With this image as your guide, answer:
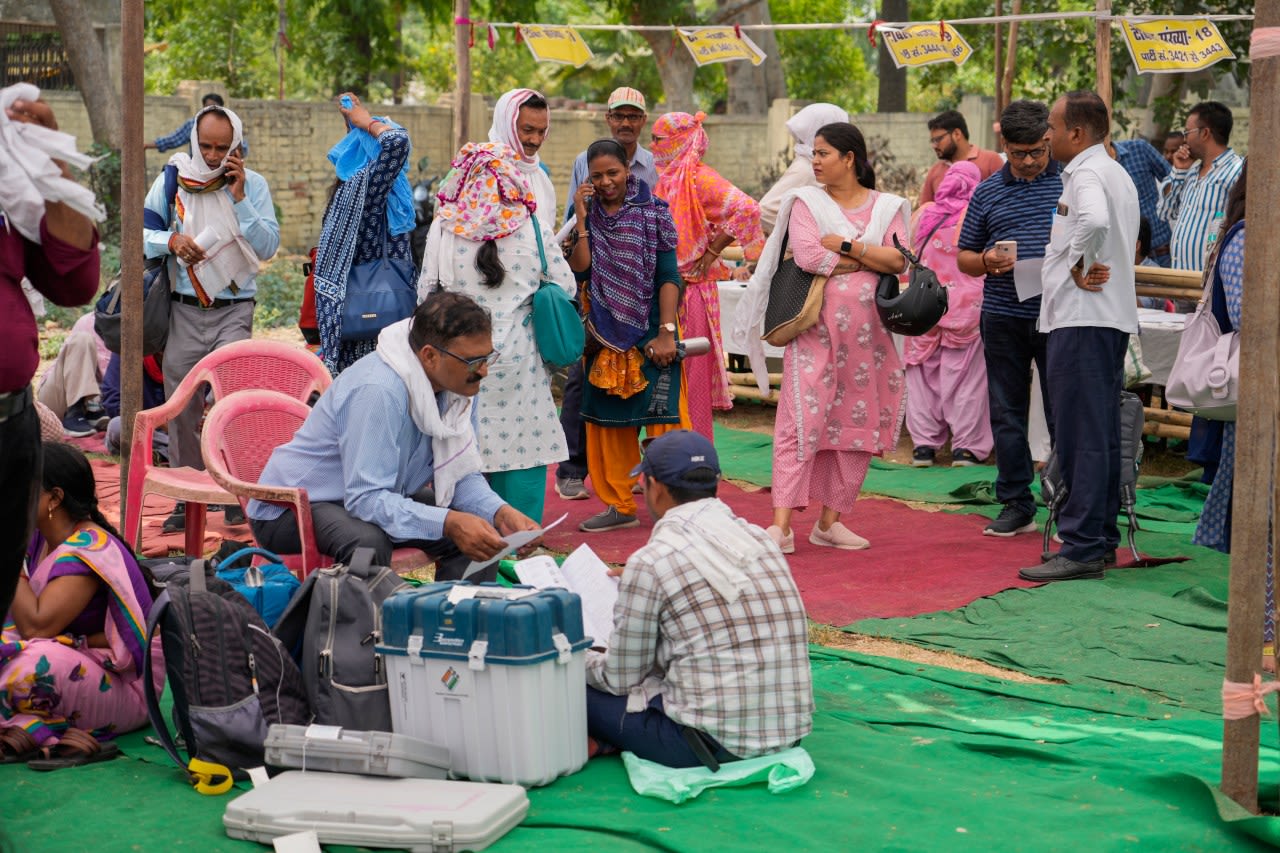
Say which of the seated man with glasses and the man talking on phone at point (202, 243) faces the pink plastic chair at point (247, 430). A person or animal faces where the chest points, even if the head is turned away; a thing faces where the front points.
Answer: the man talking on phone

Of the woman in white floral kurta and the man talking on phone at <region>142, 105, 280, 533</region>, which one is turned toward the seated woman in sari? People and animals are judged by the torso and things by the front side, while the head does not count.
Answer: the man talking on phone

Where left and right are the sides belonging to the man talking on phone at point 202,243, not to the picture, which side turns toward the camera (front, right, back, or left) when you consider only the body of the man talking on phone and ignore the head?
front

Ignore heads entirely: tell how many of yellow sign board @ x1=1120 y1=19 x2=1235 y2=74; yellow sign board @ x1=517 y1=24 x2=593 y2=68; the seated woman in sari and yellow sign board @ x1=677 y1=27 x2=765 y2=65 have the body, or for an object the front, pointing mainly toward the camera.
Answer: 3

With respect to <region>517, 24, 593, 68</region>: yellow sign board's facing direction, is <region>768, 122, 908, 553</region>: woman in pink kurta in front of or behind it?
in front

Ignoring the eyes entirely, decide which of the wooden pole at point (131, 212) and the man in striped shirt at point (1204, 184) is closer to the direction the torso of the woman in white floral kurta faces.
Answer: the man in striped shirt

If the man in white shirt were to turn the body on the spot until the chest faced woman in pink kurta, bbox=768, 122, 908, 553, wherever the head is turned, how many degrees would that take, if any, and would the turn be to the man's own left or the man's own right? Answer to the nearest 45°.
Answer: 0° — they already face them

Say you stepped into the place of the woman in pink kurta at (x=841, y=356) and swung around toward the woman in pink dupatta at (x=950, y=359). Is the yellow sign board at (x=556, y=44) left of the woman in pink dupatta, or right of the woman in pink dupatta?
left

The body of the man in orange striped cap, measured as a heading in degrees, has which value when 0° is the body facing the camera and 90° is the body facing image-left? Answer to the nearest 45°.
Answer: approximately 0°

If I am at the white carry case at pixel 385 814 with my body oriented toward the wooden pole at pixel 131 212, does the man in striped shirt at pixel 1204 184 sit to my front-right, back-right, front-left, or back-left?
front-right

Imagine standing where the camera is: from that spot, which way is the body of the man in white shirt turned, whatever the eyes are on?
to the viewer's left

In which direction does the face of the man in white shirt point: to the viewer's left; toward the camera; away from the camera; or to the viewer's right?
to the viewer's left

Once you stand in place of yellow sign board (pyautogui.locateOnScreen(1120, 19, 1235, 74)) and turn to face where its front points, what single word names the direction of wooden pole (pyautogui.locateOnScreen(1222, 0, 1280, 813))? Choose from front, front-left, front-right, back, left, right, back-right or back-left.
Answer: front

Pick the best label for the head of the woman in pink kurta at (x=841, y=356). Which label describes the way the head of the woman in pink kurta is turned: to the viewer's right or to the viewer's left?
to the viewer's left

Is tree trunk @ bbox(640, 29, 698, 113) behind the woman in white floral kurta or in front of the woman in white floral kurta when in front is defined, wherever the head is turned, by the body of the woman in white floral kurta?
in front

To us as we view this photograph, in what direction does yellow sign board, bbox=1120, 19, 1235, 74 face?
facing the viewer

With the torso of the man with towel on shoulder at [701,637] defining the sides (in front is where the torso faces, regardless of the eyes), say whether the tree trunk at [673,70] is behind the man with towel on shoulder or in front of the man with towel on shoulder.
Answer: in front

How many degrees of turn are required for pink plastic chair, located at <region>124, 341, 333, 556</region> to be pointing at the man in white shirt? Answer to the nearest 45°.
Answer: approximately 135° to its left
